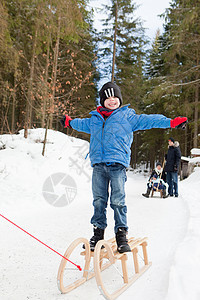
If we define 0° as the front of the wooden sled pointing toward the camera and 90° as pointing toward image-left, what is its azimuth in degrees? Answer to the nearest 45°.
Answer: approximately 45°

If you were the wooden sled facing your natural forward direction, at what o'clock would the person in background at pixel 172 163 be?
The person in background is roughly at 5 o'clock from the wooden sled.
